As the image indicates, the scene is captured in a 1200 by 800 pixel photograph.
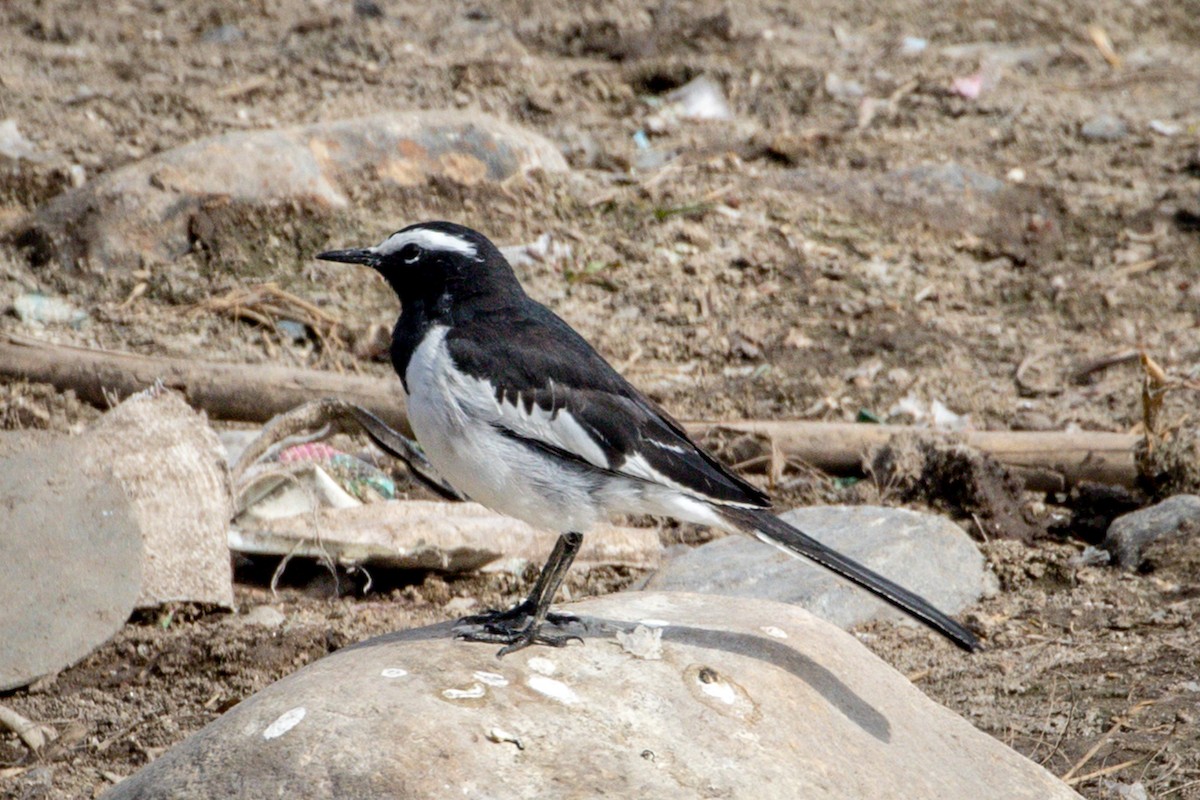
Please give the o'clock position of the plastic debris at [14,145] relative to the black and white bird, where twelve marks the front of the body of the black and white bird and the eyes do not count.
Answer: The plastic debris is roughly at 2 o'clock from the black and white bird.

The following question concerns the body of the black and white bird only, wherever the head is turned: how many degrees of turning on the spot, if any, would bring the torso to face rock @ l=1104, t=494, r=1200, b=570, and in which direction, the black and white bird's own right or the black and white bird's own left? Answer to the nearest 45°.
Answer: approximately 135° to the black and white bird's own right

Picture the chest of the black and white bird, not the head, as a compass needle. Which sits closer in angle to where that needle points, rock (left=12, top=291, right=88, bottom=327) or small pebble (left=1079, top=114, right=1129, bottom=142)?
the rock

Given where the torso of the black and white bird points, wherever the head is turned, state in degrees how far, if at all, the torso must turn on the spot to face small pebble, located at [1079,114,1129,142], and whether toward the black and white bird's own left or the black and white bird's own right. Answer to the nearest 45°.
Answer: approximately 135° to the black and white bird's own right

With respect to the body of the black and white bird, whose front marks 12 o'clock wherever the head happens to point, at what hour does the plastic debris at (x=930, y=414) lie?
The plastic debris is roughly at 4 o'clock from the black and white bird.

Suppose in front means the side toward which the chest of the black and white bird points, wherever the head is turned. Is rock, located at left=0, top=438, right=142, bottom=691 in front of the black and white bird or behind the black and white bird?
in front

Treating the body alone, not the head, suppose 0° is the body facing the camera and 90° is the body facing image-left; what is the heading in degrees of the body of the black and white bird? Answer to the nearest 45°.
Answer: approximately 90°

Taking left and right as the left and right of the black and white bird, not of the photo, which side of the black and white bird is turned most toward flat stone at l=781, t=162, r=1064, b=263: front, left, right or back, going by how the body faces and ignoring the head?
right
